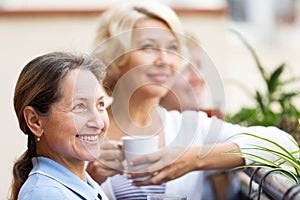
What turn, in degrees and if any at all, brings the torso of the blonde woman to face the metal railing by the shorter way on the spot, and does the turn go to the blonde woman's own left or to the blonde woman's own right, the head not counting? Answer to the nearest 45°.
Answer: approximately 45° to the blonde woman's own left

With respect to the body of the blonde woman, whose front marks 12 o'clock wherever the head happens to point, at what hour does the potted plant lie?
The potted plant is roughly at 8 o'clock from the blonde woman.

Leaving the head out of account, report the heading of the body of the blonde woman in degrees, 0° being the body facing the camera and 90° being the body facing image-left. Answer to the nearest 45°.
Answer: approximately 0°

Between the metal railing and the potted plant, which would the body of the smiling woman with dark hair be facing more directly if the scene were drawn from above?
the metal railing

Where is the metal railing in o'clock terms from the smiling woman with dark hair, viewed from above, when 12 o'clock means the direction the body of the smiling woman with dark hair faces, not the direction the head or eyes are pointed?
The metal railing is roughly at 11 o'clock from the smiling woman with dark hair.

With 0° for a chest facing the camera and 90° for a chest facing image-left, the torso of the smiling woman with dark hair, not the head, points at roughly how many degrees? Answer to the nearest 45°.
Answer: approximately 315°

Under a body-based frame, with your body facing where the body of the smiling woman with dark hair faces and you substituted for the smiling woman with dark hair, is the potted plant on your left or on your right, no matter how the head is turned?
on your left
